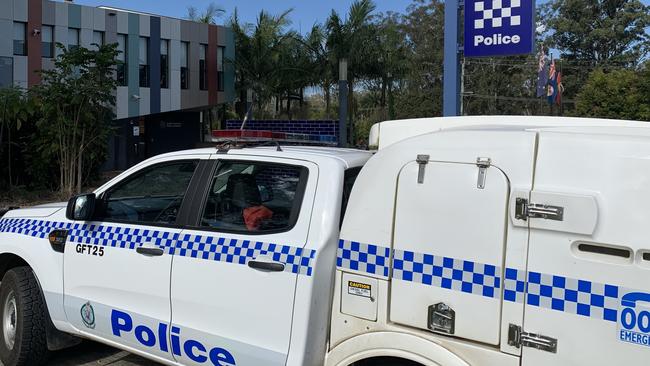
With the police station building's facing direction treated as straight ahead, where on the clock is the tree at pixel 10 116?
The tree is roughly at 2 o'clock from the police station building.

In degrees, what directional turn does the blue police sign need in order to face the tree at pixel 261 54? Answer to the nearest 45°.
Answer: approximately 135° to its right

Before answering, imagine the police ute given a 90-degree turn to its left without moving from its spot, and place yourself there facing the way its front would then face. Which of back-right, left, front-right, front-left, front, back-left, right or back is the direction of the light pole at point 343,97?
back-right

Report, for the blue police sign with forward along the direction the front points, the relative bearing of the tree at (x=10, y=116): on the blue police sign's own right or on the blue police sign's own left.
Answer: on the blue police sign's own right

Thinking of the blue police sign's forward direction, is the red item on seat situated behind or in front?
in front

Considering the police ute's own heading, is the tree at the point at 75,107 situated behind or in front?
in front

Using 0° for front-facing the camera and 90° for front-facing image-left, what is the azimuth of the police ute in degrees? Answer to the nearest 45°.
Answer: approximately 135°

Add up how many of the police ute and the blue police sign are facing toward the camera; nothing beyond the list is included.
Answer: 1

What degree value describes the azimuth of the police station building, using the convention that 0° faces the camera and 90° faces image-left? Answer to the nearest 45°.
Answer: approximately 315°
